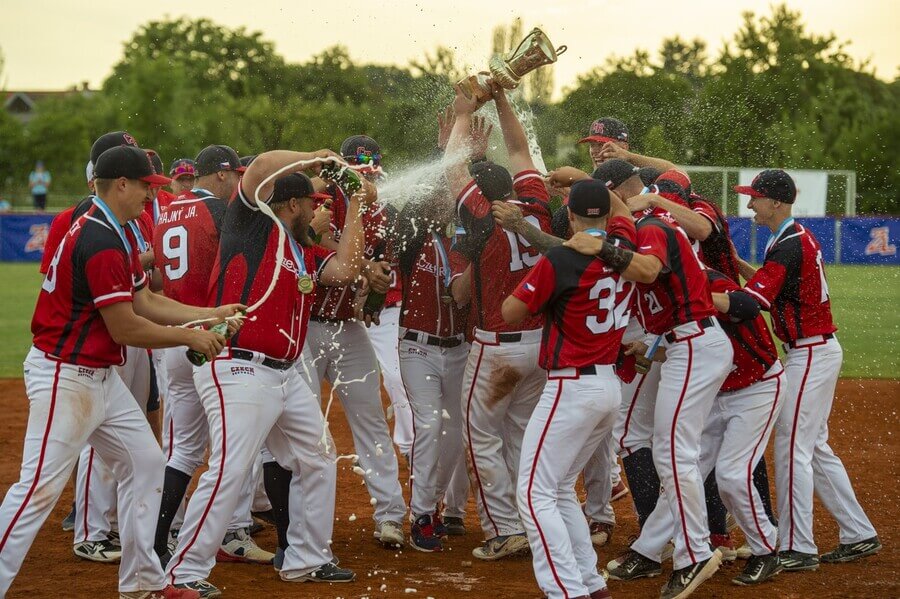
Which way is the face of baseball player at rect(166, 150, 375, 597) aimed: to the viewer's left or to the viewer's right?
to the viewer's right

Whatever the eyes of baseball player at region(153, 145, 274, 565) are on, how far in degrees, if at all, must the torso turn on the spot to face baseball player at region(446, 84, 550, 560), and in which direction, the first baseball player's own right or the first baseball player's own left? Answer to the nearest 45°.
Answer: approximately 45° to the first baseball player's own right

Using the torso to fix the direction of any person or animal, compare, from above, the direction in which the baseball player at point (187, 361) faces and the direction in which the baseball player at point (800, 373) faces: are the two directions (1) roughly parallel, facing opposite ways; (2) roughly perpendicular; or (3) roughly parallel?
roughly perpendicular

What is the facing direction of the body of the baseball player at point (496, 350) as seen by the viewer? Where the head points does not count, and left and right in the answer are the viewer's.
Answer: facing away from the viewer and to the left of the viewer

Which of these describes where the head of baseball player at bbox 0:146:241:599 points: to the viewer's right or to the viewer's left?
to the viewer's right

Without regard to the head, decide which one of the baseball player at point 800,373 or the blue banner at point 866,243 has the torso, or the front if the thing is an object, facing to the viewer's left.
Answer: the baseball player
